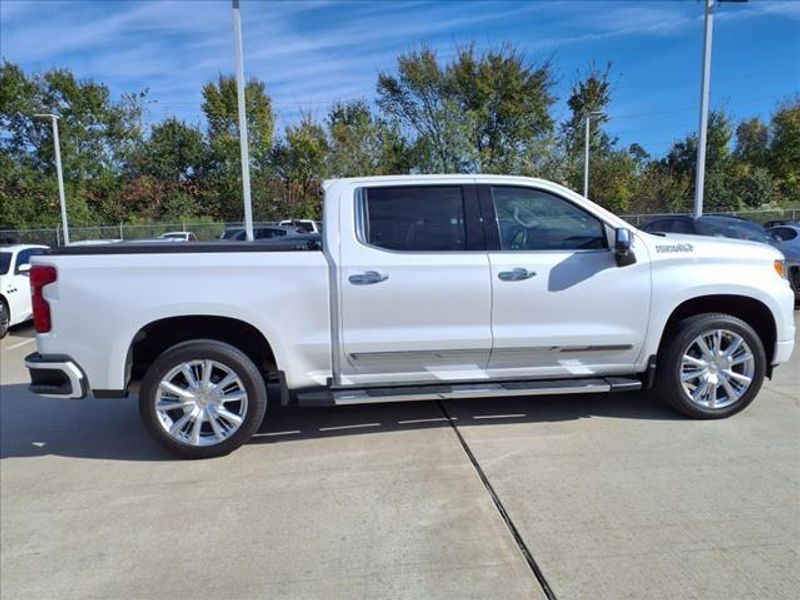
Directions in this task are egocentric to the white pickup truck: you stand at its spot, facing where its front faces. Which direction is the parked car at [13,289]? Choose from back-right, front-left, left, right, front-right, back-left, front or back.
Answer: back-left

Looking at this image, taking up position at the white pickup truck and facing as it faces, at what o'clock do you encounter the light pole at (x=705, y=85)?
The light pole is roughly at 10 o'clock from the white pickup truck.

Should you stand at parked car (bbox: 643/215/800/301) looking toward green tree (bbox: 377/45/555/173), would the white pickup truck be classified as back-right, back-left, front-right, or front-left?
back-left

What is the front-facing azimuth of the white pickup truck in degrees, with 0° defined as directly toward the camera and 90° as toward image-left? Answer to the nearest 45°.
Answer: approximately 270°

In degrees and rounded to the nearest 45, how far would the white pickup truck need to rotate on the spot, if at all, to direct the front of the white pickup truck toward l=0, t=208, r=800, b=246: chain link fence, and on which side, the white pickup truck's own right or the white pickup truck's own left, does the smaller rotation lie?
approximately 135° to the white pickup truck's own left

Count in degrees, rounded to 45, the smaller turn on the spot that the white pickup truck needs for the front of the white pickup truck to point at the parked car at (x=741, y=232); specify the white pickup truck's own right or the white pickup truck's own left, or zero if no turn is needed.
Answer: approximately 45° to the white pickup truck's own left

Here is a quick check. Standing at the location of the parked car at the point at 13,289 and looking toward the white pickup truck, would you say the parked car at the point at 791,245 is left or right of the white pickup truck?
left

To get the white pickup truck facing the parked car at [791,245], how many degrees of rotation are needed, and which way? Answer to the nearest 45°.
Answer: approximately 45° to its left

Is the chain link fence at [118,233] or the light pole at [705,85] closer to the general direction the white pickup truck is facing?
the light pole

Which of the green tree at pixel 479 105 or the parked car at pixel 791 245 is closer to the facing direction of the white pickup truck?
the parked car
